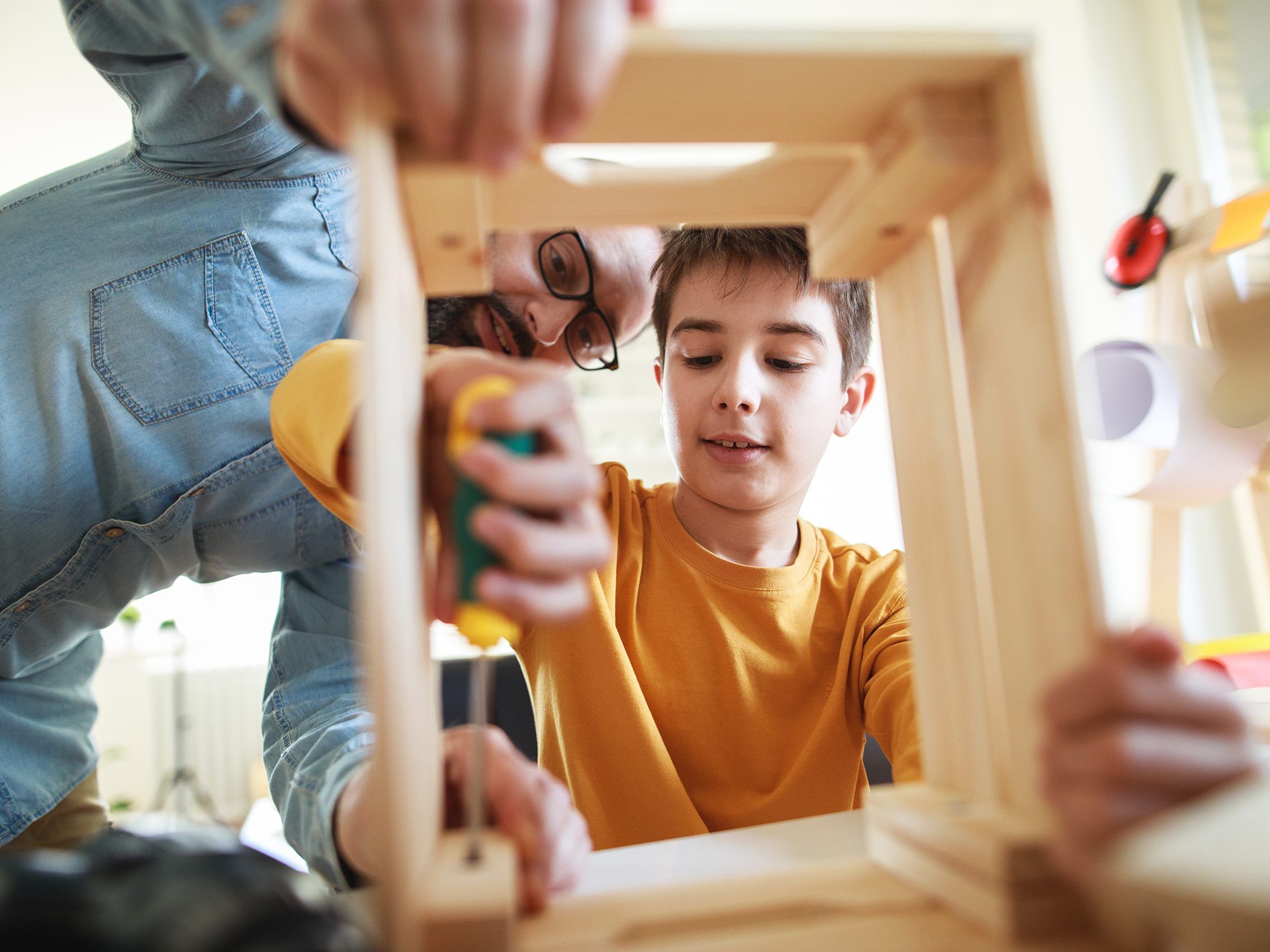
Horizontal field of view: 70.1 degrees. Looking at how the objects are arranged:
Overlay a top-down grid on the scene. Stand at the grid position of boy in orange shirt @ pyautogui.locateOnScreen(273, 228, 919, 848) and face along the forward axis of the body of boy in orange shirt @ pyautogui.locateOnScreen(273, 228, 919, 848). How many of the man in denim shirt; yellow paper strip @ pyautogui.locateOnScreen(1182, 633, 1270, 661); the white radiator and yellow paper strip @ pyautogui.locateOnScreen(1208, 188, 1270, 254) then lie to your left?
2

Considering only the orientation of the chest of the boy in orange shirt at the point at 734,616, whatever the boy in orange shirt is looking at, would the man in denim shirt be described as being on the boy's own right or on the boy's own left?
on the boy's own right

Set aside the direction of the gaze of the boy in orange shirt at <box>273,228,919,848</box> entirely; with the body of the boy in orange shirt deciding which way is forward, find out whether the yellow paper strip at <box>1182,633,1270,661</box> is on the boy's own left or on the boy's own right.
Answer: on the boy's own left

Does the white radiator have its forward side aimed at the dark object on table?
yes

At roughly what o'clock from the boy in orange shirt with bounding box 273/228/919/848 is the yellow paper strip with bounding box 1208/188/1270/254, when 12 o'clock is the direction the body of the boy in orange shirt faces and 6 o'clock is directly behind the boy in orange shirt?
The yellow paper strip is roughly at 9 o'clock from the boy in orange shirt.

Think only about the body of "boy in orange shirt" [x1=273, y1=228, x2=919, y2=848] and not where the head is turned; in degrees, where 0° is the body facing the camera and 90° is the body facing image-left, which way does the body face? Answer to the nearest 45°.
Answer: approximately 0°

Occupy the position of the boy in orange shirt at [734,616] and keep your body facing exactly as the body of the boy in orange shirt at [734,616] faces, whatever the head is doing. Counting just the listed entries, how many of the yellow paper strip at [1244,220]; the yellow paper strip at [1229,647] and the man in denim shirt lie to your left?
2

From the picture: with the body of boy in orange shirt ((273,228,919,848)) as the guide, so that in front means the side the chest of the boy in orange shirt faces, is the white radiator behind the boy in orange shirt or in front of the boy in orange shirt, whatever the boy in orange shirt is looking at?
behind

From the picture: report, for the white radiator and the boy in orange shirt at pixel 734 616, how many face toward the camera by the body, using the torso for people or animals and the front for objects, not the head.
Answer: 2

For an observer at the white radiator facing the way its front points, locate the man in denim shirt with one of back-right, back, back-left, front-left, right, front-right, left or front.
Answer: front

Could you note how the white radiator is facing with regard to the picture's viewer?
facing the viewer
